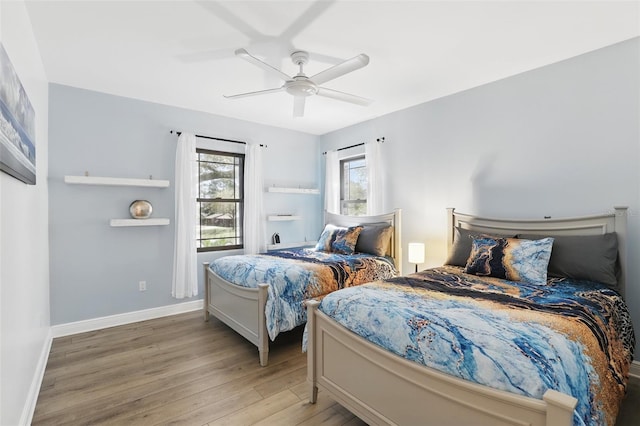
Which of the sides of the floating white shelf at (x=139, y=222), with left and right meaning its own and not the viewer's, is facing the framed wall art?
front

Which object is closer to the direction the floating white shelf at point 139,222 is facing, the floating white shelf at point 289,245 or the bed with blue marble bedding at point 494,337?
the bed with blue marble bedding

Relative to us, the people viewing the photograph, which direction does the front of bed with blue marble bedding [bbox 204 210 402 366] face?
facing the viewer and to the left of the viewer

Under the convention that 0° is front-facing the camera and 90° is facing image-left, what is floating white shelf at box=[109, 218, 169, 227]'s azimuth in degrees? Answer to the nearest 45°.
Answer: approximately 0°

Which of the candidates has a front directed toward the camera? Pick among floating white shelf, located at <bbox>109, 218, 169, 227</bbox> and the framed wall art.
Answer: the floating white shelf

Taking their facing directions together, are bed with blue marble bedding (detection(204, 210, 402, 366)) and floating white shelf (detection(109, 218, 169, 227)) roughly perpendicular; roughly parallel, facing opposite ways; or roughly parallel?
roughly perpendicular

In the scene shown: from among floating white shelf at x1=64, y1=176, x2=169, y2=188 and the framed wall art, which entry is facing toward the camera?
the floating white shelf

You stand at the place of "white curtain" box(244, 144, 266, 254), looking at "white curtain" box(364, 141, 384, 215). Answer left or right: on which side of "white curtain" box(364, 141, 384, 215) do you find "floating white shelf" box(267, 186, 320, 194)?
left

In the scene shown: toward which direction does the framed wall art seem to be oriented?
to the viewer's right

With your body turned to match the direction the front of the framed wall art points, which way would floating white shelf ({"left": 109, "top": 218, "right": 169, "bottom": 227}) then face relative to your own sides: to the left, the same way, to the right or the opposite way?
to the right

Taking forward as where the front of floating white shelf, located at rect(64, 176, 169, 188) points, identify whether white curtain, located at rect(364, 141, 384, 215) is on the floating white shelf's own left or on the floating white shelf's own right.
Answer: on the floating white shelf's own left

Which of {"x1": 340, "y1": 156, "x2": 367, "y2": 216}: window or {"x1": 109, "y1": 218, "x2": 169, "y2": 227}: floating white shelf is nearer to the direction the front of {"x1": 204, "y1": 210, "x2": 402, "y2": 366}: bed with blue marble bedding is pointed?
the floating white shelf

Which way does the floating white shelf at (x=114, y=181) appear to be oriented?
toward the camera

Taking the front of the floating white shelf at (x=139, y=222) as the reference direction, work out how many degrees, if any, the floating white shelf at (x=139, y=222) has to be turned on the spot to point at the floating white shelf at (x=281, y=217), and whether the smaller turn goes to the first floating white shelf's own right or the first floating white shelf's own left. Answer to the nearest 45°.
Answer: approximately 90° to the first floating white shelf's own left

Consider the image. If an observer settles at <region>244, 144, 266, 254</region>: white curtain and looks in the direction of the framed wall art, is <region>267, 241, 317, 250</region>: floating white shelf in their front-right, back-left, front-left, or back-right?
back-left
